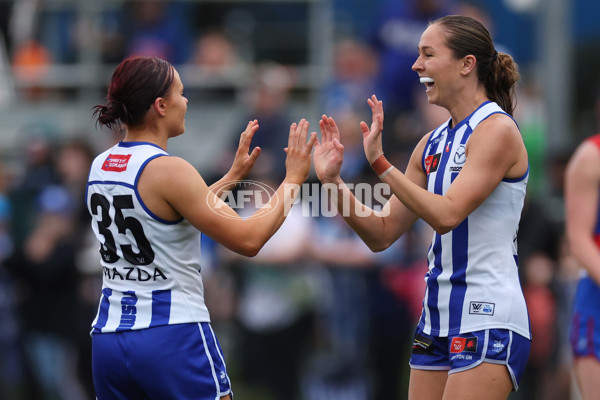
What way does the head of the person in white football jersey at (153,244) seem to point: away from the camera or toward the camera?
away from the camera

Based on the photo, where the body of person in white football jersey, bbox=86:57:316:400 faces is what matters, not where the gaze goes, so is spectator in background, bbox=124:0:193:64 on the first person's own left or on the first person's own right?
on the first person's own left

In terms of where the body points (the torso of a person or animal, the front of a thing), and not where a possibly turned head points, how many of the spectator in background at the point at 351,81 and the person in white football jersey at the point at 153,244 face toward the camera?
1

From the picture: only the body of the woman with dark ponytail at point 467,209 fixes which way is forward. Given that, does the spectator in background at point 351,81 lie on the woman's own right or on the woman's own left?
on the woman's own right

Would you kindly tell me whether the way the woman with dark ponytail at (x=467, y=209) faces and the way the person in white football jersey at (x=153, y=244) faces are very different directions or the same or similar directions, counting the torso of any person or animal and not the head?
very different directions

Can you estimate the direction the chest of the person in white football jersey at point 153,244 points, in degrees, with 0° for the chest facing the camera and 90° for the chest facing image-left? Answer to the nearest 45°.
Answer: approximately 225°

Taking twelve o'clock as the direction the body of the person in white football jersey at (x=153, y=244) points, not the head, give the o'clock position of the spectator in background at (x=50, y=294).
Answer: The spectator in background is roughly at 10 o'clock from the person in white football jersey.

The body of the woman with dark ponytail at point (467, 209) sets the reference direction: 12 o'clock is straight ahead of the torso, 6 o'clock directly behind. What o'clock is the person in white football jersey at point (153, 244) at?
the person in white football jersey at point (153, 244) is roughly at 1 o'clock from the woman with dark ponytail at point (467, 209).
